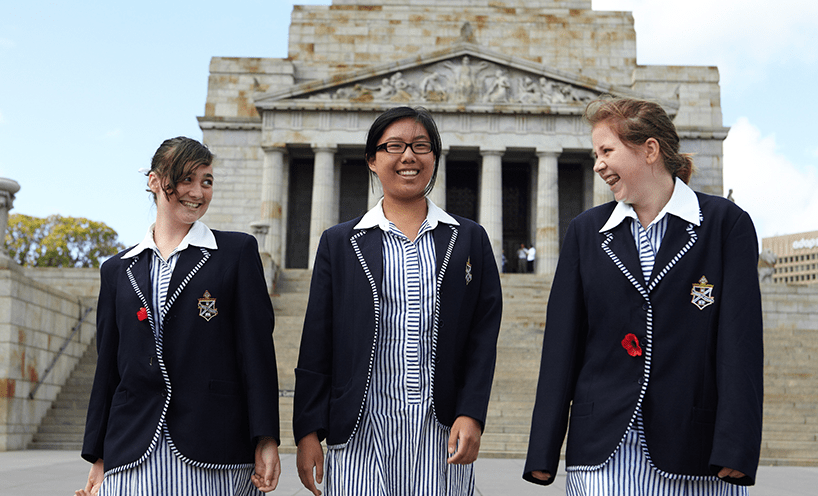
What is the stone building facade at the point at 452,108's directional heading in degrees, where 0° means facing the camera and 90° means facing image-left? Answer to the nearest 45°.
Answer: approximately 0°
